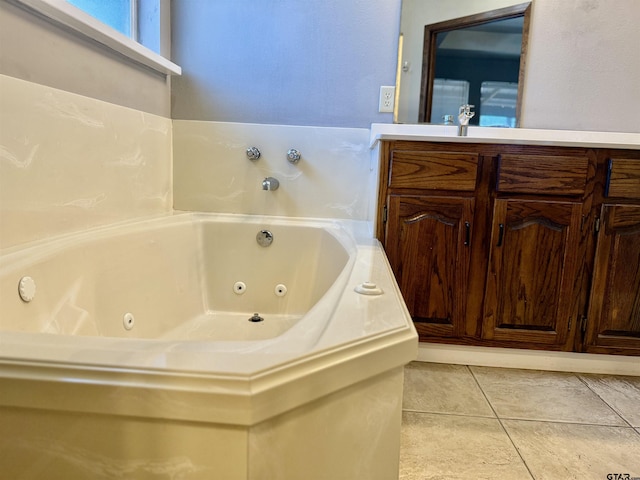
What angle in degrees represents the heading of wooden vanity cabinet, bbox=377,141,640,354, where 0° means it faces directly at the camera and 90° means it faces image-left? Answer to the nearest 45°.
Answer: approximately 0°

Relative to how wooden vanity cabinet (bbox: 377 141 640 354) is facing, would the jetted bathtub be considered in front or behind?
in front

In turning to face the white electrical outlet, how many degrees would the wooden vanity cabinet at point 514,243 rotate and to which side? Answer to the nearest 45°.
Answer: approximately 135° to its right

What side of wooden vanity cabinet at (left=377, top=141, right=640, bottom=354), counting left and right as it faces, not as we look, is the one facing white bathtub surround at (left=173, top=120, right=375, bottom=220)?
right

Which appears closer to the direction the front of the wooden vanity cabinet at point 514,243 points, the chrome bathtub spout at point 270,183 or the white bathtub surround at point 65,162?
the white bathtub surround
